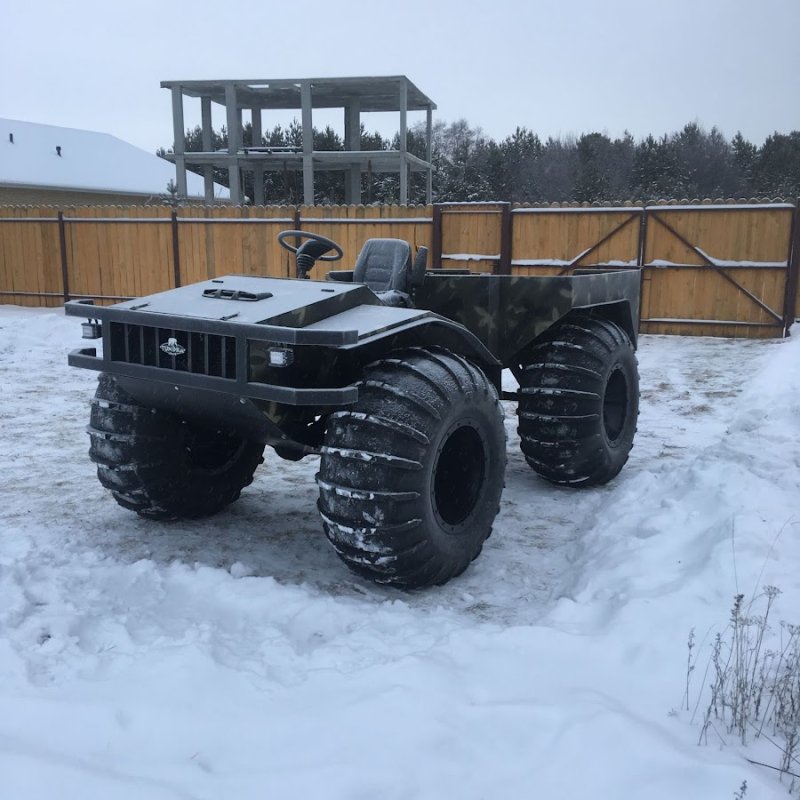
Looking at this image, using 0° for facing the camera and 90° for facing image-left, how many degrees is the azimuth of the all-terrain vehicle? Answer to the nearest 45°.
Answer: approximately 45°
